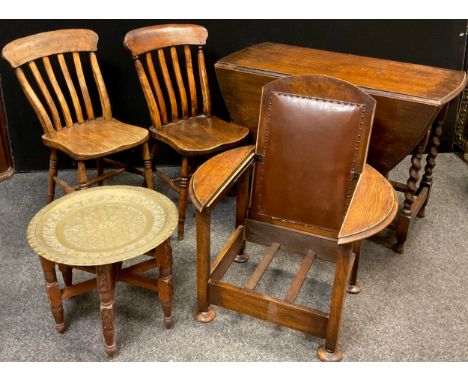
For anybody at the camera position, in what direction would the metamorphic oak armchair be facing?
facing the viewer and to the left of the viewer

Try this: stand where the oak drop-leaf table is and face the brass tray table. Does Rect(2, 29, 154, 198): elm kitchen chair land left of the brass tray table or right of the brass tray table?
right

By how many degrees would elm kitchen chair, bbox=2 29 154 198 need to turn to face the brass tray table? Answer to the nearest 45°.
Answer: approximately 45° to its right

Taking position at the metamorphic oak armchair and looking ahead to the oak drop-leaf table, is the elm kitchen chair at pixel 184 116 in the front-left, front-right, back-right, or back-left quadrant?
front-left

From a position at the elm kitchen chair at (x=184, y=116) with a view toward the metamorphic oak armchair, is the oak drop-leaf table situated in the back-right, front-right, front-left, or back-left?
front-left

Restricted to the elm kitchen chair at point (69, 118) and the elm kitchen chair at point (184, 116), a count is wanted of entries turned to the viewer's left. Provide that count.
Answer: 0

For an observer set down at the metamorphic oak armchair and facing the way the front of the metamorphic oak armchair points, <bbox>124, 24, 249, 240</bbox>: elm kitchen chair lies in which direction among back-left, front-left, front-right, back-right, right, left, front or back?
right

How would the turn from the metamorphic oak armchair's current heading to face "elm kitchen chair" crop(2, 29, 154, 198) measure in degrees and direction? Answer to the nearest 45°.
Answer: approximately 90° to its right

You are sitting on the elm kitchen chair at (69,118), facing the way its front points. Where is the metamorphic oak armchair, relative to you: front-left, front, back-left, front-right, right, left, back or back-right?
front

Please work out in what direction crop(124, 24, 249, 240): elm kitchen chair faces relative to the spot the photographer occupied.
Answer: facing the viewer and to the right of the viewer

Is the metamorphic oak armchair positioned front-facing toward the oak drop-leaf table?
no

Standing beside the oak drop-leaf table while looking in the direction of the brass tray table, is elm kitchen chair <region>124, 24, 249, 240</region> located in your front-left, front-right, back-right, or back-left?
front-right

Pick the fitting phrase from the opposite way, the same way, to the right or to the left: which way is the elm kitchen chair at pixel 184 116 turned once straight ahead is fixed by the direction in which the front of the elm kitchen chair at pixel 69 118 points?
the same way

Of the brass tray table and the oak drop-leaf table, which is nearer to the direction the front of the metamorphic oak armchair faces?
the brass tray table

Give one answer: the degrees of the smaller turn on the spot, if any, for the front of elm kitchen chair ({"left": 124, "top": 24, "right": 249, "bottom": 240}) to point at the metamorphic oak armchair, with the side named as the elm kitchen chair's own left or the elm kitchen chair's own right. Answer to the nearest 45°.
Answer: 0° — it already faces it
